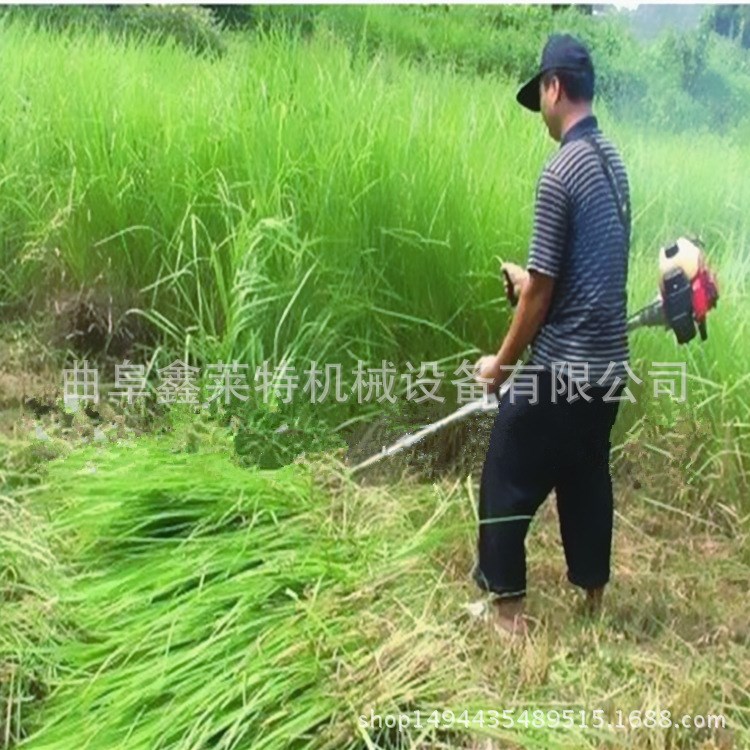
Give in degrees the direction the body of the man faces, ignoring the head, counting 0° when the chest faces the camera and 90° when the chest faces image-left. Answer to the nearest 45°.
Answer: approximately 135°
